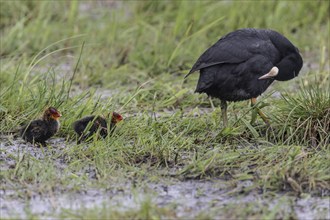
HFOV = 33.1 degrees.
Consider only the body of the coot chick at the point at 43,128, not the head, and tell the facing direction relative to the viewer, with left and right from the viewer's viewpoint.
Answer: facing to the right of the viewer

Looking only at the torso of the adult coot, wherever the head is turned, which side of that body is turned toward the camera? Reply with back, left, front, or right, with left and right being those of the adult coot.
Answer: right

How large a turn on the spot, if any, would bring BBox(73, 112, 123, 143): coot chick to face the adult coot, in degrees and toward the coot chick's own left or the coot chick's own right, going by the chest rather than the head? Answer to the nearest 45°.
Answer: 0° — it already faces it

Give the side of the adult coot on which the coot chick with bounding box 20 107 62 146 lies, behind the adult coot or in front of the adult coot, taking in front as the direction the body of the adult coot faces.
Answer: behind

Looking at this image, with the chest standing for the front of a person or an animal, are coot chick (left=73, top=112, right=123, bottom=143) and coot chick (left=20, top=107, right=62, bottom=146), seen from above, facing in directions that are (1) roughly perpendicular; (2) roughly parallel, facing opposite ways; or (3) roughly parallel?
roughly parallel

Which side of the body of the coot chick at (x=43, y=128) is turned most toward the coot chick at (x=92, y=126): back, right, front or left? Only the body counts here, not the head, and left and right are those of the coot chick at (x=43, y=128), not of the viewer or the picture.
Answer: front

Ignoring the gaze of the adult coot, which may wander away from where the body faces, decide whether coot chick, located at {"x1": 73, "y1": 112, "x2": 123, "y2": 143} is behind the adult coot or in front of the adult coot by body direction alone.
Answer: behind

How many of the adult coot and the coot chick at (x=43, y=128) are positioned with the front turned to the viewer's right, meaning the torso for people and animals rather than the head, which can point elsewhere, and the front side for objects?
2

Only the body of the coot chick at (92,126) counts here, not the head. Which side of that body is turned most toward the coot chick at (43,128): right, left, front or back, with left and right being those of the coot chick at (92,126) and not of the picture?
back

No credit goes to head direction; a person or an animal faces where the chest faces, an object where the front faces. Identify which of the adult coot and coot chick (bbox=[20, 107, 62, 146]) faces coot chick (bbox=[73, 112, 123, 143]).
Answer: coot chick (bbox=[20, 107, 62, 146])

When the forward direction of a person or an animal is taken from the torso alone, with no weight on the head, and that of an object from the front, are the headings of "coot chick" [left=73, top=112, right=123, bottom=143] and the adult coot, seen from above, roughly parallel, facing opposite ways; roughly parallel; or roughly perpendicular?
roughly parallel

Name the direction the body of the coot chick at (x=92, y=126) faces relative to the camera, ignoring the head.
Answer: to the viewer's right

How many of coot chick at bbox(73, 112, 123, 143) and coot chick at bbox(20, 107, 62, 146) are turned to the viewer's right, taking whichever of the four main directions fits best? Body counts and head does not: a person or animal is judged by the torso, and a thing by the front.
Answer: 2

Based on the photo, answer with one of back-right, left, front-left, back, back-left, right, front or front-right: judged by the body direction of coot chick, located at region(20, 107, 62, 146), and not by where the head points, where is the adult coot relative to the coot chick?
front
